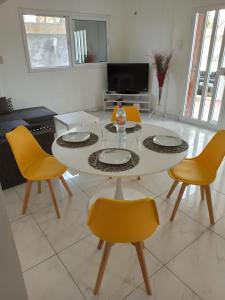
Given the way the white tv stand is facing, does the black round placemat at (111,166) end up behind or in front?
in front

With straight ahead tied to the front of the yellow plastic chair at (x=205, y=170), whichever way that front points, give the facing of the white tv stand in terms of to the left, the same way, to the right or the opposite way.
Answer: to the left

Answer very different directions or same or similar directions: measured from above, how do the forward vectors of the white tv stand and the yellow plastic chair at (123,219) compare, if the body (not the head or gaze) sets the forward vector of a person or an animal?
very different directions

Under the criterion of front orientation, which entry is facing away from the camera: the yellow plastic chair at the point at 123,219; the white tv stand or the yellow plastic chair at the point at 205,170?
the yellow plastic chair at the point at 123,219

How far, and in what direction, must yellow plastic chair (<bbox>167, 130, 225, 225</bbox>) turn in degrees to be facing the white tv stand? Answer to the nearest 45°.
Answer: approximately 45° to its right

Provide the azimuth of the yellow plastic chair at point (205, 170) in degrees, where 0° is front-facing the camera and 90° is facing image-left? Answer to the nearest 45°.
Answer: approximately 90°

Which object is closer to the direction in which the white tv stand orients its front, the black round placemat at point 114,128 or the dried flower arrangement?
the black round placemat

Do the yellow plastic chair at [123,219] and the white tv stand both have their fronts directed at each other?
yes

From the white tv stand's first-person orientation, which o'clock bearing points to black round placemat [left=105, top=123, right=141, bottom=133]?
The black round placemat is roughly at 12 o'clock from the white tv stand.

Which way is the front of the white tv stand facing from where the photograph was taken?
facing the viewer

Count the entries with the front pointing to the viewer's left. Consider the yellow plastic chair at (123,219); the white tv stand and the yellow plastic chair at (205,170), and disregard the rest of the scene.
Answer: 1

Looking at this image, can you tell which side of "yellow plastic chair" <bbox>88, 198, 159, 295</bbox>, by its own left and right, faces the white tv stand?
front

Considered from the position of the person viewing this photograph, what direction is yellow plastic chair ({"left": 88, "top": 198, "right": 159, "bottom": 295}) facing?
facing away from the viewer

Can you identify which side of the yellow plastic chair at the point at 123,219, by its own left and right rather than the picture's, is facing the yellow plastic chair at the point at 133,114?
front

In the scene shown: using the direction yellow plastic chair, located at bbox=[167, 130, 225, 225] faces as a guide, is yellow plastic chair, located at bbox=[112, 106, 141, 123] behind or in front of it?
in front

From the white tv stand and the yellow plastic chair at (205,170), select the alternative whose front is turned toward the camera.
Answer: the white tv stand

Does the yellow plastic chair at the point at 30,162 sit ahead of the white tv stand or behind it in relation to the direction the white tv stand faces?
ahead
